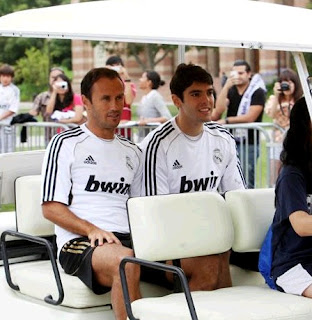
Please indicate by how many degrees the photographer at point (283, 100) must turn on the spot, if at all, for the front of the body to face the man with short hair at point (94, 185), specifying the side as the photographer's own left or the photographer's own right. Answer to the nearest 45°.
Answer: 0° — they already face them

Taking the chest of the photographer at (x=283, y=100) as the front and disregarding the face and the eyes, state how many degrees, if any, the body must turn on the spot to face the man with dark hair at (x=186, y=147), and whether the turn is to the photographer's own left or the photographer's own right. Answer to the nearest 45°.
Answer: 0° — they already face them

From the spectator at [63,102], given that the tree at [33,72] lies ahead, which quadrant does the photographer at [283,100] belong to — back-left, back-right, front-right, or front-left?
back-right

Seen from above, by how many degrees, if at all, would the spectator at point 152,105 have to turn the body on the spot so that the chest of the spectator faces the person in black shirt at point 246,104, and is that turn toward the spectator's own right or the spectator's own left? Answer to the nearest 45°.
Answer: approximately 135° to the spectator's own left

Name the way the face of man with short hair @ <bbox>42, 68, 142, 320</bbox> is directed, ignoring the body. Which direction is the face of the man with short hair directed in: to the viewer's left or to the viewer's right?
to the viewer's right

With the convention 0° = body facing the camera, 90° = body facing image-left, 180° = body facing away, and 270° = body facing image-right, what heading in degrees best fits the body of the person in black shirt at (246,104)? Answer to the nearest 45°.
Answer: approximately 45°

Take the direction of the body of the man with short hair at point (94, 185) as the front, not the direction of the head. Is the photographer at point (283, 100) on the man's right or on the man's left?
on the man's left
